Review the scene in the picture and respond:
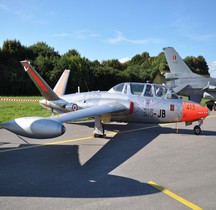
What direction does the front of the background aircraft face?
to the viewer's right
